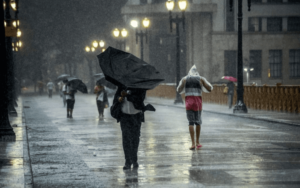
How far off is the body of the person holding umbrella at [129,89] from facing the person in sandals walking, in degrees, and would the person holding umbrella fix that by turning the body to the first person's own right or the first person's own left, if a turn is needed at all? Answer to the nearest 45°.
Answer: approximately 135° to the first person's own left

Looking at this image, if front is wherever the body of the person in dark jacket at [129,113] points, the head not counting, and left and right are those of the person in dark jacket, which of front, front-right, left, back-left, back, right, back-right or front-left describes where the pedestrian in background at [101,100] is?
back

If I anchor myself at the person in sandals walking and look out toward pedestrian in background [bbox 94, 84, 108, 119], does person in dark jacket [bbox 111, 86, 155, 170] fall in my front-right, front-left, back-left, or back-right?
back-left

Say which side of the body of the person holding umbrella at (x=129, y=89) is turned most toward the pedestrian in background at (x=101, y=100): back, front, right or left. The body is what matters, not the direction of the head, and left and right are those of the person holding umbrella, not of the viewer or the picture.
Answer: back

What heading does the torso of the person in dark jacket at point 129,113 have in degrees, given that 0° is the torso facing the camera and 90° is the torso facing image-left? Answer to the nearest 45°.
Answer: approximately 0°
